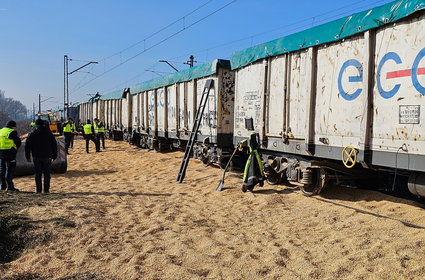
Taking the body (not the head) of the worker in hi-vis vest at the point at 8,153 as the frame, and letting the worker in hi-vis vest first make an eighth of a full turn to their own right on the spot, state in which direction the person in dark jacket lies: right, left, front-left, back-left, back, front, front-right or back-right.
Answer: front-right

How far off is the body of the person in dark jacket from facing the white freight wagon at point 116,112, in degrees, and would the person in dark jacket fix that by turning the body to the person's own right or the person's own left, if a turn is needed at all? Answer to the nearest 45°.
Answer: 0° — they already face it

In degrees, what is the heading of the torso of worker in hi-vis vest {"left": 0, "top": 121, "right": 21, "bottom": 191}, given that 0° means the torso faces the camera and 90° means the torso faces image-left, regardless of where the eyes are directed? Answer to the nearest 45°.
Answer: approximately 225°

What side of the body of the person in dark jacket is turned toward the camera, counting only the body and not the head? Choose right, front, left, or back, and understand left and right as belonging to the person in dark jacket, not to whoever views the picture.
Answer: back

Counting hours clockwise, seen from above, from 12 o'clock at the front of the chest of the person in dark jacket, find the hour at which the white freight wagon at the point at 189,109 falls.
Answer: The white freight wagon is roughly at 2 o'clock from the person in dark jacket.

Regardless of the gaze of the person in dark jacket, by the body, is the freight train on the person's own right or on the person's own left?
on the person's own right
